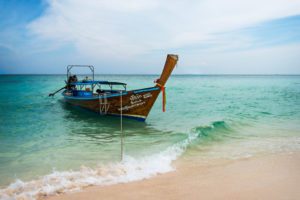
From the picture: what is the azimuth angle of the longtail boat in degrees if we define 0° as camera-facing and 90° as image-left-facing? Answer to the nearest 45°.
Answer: approximately 315°
